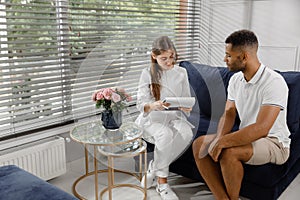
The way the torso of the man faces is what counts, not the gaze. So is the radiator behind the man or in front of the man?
in front

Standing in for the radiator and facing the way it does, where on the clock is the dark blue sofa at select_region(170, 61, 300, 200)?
The dark blue sofa is roughly at 11 o'clock from the radiator.

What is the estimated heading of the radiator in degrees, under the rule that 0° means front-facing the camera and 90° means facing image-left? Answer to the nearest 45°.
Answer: approximately 315°

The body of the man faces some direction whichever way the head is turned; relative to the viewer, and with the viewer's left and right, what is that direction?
facing the viewer and to the left of the viewer

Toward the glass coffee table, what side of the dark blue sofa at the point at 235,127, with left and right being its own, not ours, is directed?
front

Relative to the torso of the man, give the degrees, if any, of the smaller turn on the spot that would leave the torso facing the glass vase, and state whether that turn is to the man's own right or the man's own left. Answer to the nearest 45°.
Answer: approximately 45° to the man's own right

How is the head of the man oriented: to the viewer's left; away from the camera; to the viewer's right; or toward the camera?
to the viewer's left

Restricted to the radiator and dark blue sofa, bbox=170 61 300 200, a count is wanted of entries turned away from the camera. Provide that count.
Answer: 0

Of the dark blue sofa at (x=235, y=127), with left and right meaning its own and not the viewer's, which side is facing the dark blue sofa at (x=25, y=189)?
front
